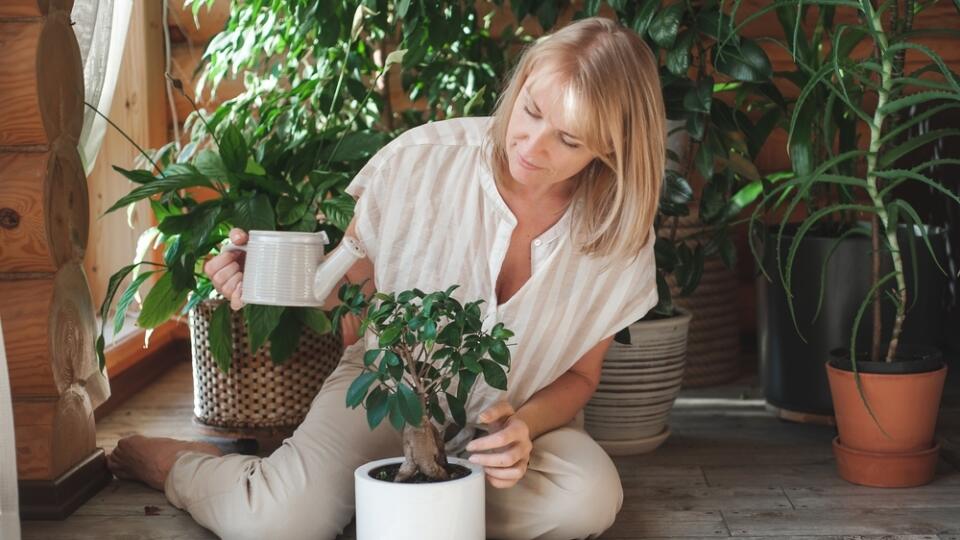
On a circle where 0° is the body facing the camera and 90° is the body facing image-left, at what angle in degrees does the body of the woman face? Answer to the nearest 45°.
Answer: approximately 0°

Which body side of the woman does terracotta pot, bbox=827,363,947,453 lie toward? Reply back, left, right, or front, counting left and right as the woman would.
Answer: left

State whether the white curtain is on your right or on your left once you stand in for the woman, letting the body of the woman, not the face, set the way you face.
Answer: on your right

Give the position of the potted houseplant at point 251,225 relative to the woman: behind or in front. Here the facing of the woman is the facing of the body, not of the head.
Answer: behind

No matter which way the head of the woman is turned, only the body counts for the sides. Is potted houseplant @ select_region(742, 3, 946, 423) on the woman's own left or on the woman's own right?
on the woman's own left

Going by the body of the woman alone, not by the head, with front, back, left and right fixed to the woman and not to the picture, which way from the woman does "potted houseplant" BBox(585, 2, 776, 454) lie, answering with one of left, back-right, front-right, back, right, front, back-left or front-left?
back-left
